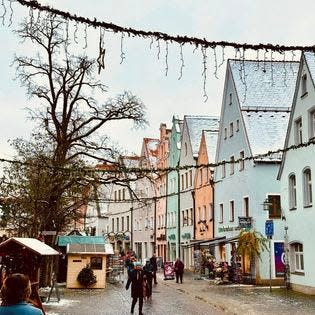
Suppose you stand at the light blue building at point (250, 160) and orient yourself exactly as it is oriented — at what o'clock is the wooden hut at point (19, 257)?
The wooden hut is roughly at 11 o'clock from the light blue building.

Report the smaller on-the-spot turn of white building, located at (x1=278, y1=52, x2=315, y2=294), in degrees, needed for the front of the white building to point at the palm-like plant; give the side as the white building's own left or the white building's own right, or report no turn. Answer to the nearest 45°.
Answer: approximately 90° to the white building's own right

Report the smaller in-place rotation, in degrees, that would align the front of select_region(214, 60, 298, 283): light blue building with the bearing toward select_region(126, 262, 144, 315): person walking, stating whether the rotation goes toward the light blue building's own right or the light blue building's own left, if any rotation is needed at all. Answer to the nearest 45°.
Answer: approximately 45° to the light blue building's own left

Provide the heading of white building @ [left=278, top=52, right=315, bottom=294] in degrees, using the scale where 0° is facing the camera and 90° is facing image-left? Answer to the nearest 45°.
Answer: approximately 45°

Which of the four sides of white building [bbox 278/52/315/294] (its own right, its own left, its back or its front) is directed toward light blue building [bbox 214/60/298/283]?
right

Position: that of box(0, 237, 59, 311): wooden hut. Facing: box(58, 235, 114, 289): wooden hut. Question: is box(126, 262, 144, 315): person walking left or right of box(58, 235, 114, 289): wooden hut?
right
